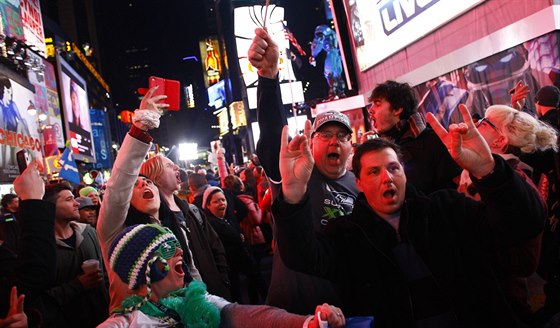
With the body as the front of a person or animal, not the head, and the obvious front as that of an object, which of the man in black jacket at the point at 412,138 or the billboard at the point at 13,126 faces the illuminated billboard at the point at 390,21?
the billboard

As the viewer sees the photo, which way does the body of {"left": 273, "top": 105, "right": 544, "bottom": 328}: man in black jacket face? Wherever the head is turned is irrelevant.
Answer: toward the camera

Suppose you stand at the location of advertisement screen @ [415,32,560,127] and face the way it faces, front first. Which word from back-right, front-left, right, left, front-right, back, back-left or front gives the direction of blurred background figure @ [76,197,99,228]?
front

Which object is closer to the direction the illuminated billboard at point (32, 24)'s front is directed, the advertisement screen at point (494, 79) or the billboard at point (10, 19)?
the advertisement screen

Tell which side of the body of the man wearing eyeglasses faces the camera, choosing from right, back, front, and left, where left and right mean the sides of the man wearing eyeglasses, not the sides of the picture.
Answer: front

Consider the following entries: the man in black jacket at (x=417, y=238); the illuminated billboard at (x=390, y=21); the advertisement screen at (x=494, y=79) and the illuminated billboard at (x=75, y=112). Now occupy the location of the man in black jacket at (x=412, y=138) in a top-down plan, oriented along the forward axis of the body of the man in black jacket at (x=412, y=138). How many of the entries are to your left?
1

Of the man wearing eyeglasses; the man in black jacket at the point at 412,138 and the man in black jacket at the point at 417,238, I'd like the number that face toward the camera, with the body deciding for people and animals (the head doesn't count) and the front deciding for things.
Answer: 2

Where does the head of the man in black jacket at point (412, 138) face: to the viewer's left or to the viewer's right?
to the viewer's left

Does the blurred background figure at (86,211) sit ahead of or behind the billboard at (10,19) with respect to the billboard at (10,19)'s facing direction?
ahead
